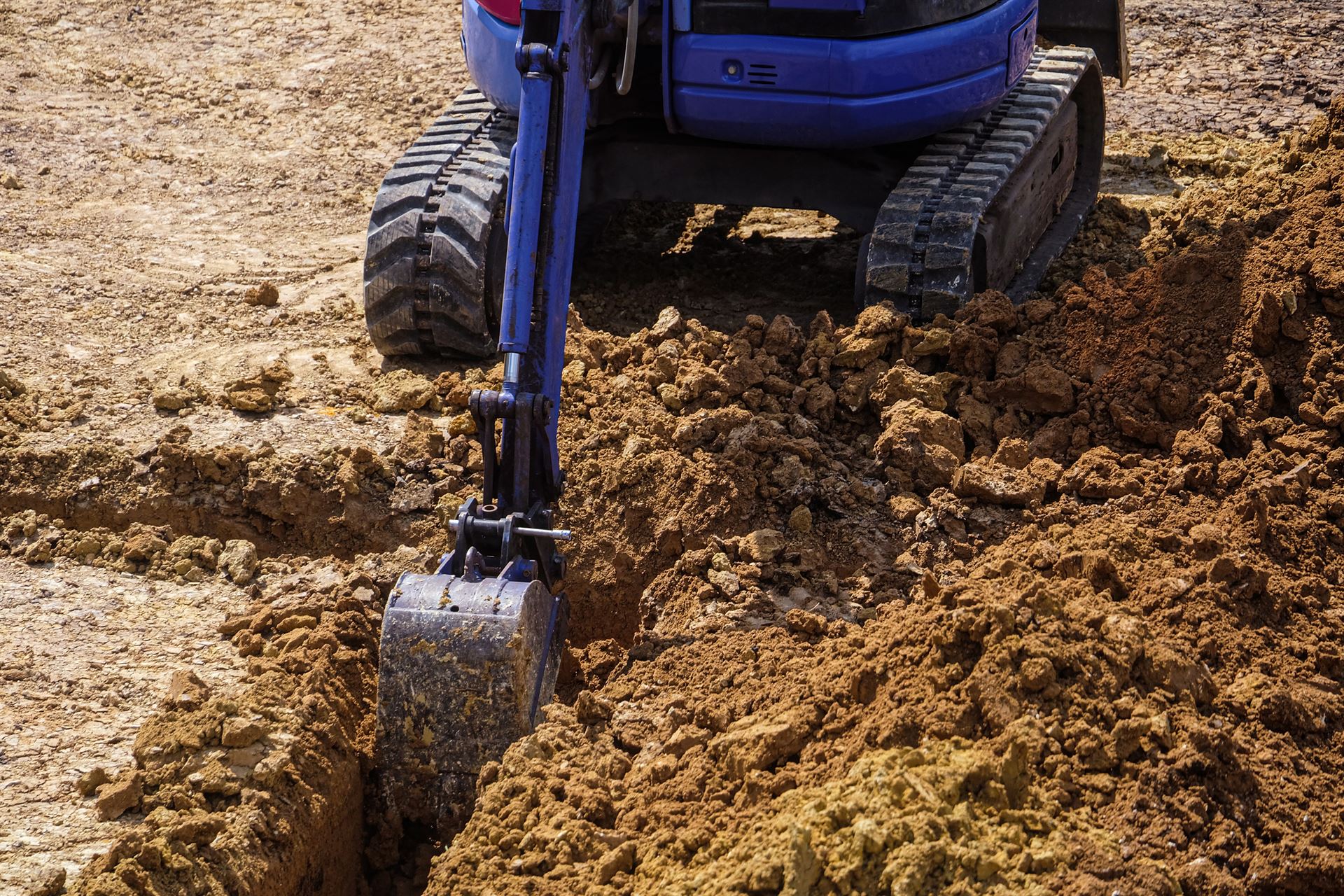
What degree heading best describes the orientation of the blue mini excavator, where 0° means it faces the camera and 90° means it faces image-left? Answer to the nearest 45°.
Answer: approximately 45°
